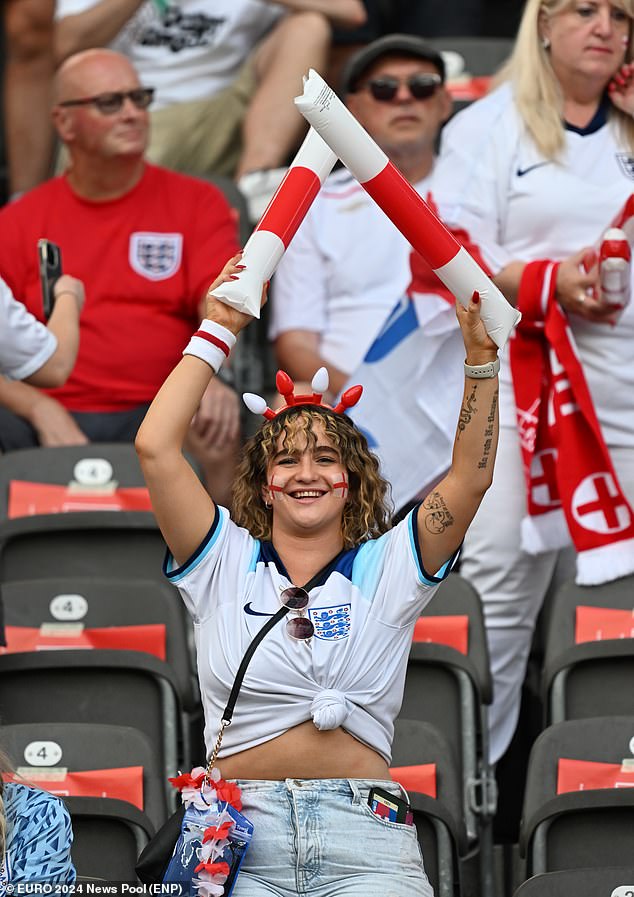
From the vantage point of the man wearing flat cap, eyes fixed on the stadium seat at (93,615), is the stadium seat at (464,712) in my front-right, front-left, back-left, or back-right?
front-left

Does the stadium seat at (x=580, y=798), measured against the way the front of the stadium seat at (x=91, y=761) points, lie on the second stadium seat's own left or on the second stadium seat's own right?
on the second stadium seat's own left

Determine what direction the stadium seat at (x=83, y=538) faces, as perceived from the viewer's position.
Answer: facing the viewer

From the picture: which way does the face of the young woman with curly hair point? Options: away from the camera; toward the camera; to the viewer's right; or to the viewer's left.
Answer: toward the camera

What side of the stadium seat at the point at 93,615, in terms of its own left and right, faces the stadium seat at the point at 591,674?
left

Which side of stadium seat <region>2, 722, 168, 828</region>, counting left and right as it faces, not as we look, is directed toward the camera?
front

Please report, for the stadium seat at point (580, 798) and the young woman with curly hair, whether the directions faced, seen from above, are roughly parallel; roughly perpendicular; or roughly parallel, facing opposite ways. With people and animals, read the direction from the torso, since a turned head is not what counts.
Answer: roughly parallel

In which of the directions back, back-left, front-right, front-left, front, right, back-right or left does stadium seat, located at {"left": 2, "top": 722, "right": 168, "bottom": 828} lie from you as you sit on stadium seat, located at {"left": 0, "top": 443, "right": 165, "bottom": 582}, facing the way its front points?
front

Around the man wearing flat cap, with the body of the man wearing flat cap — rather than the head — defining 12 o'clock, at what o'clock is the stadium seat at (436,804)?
The stadium seat is roughly at 12 o'clock from the man wearing flat cap.

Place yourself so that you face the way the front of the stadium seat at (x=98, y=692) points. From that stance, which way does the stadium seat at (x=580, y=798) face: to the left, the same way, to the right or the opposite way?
the same way

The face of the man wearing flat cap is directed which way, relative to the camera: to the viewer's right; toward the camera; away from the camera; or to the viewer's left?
toward the camera

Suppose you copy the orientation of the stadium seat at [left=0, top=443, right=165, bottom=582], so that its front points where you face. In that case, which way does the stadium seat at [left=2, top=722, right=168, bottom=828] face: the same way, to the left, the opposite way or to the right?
the same way

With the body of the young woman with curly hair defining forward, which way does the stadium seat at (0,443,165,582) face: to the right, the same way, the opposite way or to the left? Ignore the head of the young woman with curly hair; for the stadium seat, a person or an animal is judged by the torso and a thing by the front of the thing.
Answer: the same way

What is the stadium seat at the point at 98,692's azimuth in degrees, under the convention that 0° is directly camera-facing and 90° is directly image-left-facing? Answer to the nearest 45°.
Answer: approximately 0°

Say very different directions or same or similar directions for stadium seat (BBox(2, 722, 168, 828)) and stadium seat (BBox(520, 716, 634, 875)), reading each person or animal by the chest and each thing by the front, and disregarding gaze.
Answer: same or similar directions
